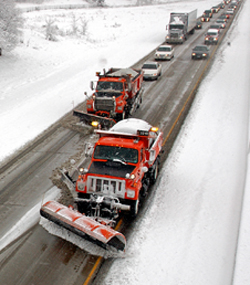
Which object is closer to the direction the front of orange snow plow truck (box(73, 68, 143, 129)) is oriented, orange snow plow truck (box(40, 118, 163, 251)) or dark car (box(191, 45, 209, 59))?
the orange snow plow truck

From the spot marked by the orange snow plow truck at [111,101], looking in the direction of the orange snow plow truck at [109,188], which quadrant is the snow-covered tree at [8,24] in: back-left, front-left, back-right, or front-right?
back-right

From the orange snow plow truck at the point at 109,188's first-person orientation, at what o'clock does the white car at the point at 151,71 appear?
The white car is roughly at 5 o'clock from the orange snow plow truck.

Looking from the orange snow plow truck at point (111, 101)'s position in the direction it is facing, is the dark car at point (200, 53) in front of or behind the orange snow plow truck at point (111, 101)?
behind

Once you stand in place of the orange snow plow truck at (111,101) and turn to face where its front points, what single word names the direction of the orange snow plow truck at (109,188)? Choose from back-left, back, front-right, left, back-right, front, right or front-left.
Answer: front-left

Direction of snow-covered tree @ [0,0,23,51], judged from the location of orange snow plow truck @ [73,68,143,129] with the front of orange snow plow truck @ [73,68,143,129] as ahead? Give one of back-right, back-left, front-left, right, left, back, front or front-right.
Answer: right

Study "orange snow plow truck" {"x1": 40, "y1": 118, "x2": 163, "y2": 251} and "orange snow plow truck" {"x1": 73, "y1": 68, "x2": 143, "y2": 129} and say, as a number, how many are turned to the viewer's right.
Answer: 0

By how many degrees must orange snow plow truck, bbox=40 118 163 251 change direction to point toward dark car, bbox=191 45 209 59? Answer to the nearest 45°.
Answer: approximately 180°

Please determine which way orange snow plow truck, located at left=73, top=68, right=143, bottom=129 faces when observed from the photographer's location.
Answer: facing the viewer and to the left of the viewer

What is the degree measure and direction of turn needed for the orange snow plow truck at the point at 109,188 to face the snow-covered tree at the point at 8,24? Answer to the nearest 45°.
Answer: approximately 135° to its right

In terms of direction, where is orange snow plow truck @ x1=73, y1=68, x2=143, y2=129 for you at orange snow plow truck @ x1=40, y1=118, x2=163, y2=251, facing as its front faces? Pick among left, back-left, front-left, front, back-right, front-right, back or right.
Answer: back-right

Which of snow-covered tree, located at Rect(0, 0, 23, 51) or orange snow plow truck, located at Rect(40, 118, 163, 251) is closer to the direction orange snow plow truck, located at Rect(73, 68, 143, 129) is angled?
the orange snow plow truck
